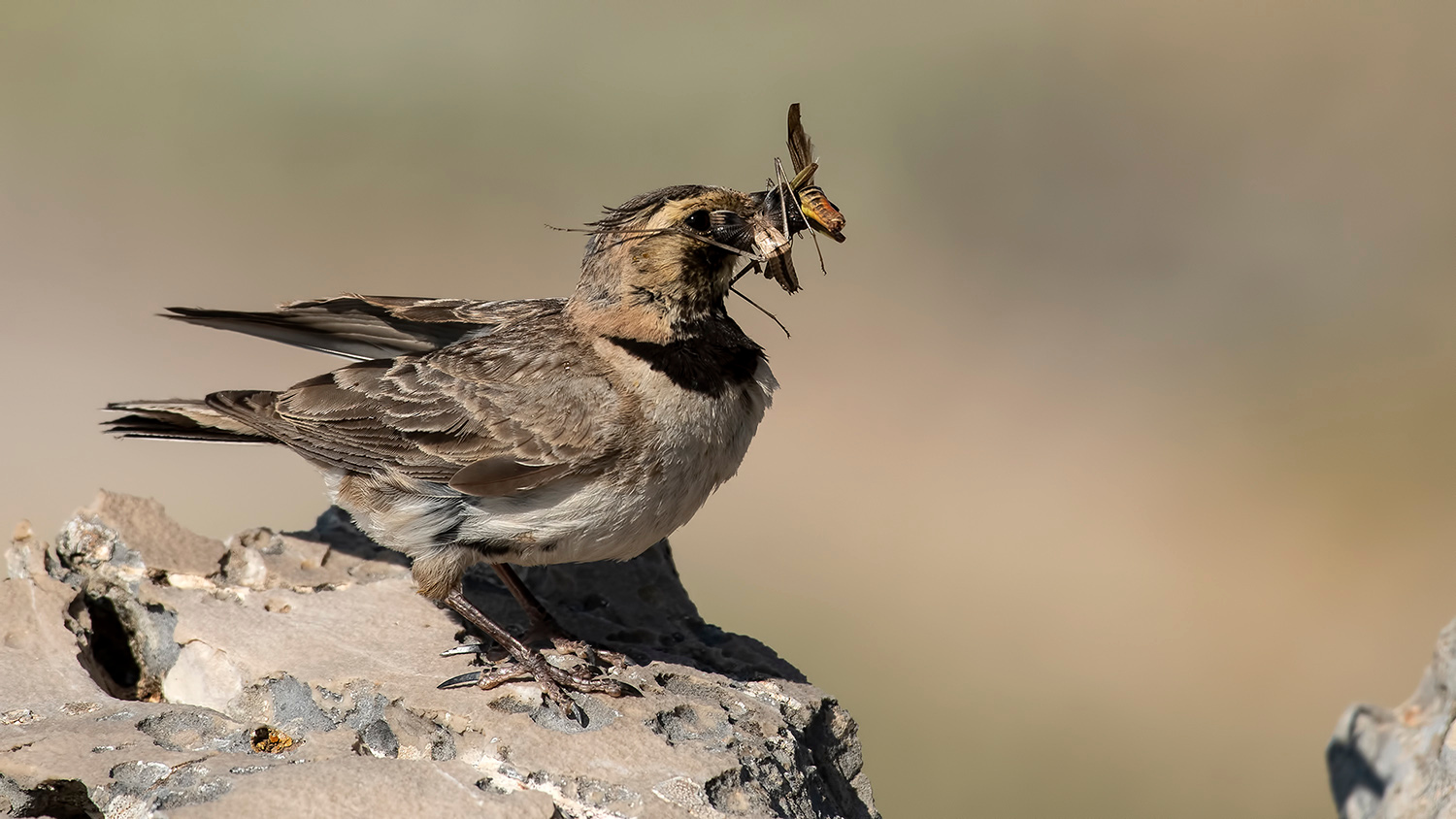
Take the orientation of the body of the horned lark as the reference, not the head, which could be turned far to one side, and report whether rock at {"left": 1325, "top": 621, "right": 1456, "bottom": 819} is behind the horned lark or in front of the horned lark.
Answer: in front

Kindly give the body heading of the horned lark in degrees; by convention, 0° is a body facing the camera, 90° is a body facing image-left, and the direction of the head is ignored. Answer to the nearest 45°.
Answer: approximately 270°
